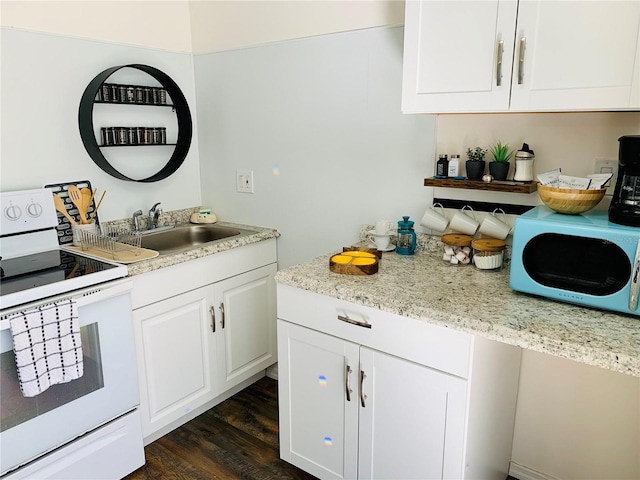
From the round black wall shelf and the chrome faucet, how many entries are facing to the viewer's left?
0

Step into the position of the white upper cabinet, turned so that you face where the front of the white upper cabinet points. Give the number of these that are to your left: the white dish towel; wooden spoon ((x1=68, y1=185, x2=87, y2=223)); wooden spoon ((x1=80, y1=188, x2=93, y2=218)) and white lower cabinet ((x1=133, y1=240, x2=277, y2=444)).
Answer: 0

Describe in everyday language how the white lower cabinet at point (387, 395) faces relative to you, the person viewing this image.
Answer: facing the viewer and to the left of the viewer

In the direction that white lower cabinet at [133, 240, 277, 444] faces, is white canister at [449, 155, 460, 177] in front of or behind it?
in front

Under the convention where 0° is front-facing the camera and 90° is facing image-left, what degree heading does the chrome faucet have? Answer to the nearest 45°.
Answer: approximately 315°

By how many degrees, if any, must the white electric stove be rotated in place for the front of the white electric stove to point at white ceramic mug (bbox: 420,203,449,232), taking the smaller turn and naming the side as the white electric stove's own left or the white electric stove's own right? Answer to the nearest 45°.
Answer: approximately 45° to the white electric stove's own left

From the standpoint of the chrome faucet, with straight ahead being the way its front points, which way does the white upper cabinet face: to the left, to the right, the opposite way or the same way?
to the right

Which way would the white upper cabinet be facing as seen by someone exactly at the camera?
facing the viewer

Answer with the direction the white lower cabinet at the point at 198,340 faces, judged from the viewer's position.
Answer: facing the viewer and to the right of the viewer

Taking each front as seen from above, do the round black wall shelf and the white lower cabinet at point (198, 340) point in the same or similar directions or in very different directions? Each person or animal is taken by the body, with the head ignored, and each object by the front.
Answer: same or similar directions

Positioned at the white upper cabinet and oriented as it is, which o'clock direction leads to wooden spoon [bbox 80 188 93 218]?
The wooden spoon is roughly at 3 o'clock from the white upper cabinet.
